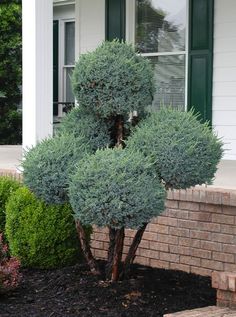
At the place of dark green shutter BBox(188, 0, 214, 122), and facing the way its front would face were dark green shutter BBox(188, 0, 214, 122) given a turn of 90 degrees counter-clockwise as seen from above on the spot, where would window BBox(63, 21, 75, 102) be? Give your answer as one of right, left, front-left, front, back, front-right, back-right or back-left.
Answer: back-left

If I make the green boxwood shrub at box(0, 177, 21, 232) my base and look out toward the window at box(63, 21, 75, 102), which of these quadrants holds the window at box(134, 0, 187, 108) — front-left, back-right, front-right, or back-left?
front-right

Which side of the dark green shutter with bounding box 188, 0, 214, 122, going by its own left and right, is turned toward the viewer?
front

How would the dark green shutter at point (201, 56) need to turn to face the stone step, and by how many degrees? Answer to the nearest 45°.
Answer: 0° — it already faces it

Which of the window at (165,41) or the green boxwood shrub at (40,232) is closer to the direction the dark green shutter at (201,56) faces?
the green boxwood shrub

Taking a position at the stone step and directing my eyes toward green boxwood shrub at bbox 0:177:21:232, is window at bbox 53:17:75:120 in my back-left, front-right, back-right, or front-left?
front-right

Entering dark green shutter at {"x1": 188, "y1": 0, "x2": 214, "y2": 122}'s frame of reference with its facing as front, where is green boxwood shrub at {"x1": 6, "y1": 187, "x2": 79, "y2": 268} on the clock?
The green boxwood shrub is roughly at 1 o'clock from the dark green shutter.

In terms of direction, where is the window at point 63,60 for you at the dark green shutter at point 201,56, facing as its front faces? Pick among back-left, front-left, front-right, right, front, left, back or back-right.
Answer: back-right

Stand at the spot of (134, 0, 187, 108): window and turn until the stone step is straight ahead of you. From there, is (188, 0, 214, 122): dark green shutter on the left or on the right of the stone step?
left

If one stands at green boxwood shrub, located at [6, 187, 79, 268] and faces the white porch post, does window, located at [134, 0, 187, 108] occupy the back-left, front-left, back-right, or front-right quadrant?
front-right

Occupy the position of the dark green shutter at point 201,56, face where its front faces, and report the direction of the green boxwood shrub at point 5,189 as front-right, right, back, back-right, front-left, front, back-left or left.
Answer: front-right

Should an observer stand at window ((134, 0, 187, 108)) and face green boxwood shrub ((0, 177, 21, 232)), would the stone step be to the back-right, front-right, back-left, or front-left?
front-left

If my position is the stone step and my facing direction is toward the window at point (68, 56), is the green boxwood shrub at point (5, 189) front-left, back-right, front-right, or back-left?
front-left
